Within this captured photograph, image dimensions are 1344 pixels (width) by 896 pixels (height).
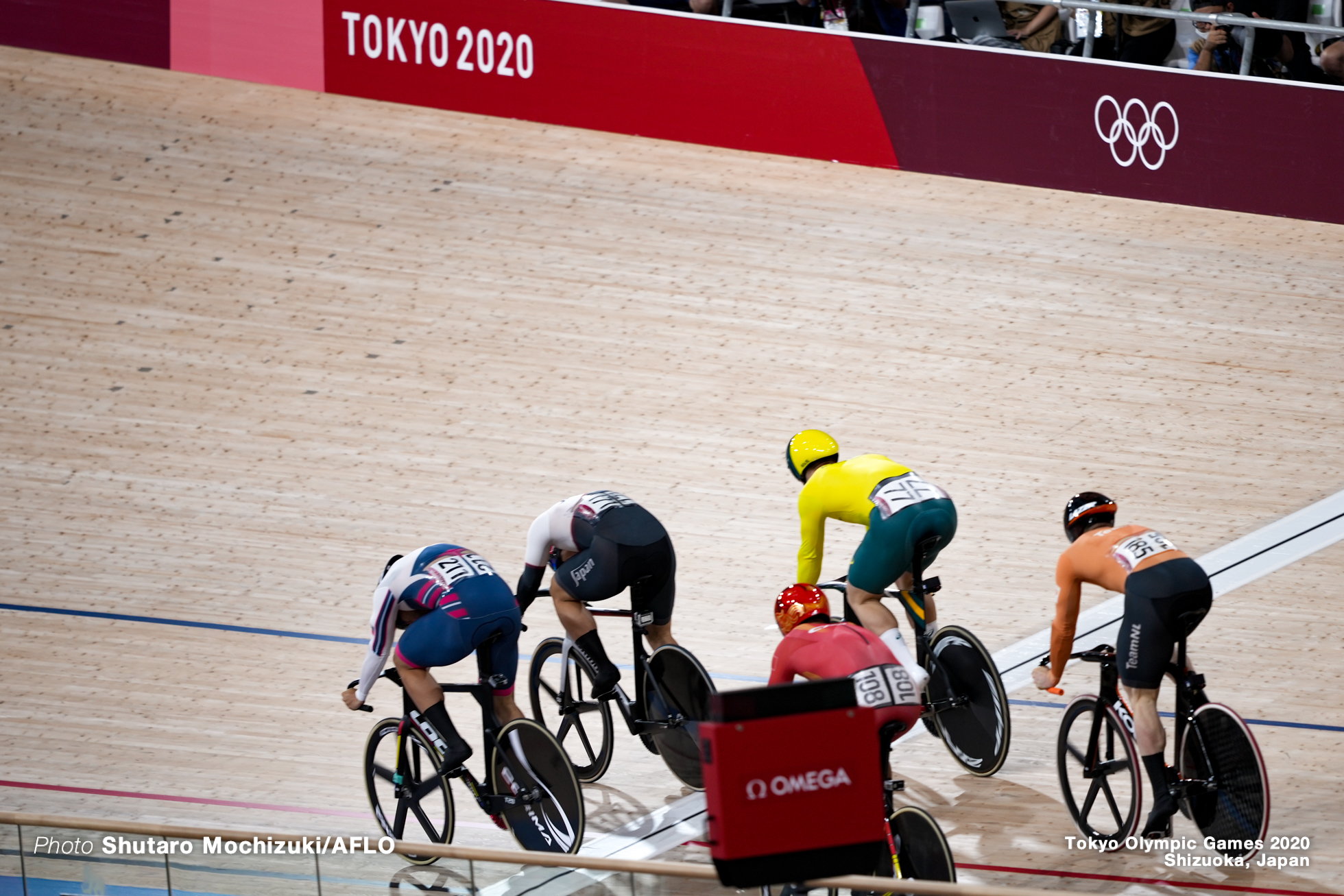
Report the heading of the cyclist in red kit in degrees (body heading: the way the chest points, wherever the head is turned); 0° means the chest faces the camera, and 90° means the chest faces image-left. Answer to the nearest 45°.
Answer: approximately 135°

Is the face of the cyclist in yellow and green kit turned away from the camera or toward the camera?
away from the camera

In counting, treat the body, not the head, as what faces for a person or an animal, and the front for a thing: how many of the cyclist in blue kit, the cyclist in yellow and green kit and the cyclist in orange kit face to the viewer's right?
0

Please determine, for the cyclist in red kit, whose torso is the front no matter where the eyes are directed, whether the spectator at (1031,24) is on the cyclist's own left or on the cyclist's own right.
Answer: on the cyclist's own right

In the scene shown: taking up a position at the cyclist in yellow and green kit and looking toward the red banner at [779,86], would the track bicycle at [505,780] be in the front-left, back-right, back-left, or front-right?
back-left

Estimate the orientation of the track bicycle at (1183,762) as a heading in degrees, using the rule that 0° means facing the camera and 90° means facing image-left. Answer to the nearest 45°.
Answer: approximately 135°

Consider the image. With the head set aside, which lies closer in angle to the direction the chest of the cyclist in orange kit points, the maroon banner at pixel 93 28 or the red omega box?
the maroon banner

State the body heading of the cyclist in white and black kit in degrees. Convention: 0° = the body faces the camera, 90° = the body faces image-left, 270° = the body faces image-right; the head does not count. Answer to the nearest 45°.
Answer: approximately 135°

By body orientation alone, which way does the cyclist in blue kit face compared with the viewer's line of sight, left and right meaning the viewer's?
facing away from the viewer and to the left of the viewer

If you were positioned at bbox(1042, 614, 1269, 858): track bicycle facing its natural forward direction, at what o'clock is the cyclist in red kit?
The cyclist in red kit is roughly at 9 o'clock from the track bicycle.

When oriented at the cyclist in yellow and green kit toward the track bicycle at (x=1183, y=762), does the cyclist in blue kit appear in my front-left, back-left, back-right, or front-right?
back-right

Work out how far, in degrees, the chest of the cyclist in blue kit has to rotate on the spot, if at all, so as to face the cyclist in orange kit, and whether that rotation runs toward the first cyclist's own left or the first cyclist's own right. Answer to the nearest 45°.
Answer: approximately 135° to the first cyclist's own right

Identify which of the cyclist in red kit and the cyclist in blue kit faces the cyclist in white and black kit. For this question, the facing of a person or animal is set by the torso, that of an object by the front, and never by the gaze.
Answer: the cyclist in red kit

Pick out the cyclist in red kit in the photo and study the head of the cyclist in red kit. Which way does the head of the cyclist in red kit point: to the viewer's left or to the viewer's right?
to the viewer's left
